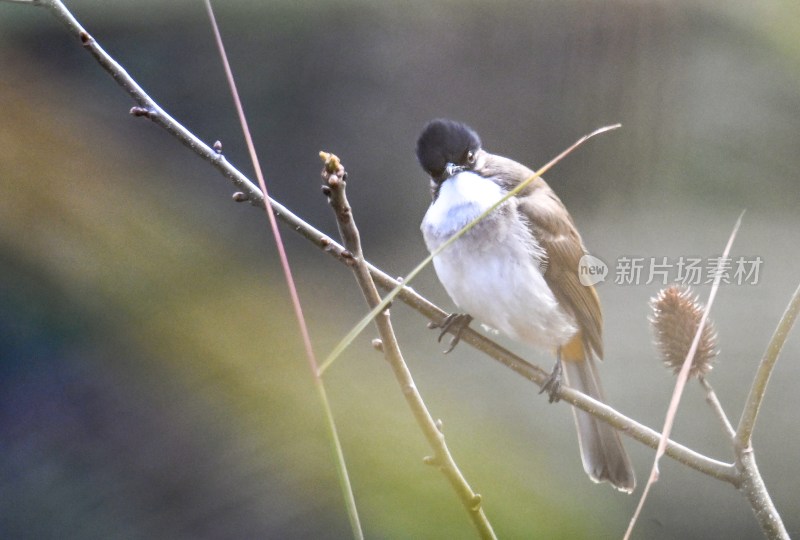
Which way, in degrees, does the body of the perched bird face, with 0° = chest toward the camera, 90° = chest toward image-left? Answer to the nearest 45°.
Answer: approximately 45°
